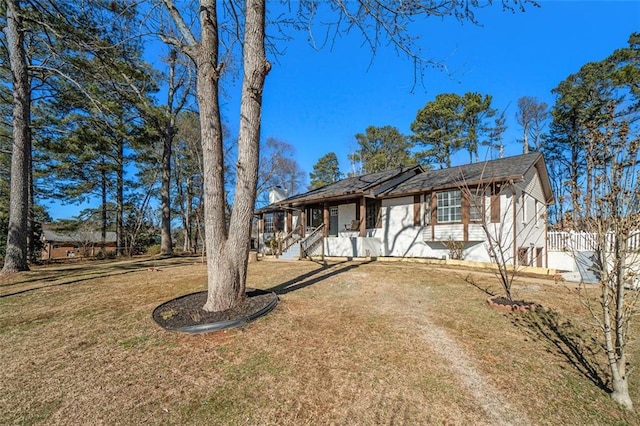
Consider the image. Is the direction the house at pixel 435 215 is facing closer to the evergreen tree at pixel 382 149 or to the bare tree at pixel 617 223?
the bare tree

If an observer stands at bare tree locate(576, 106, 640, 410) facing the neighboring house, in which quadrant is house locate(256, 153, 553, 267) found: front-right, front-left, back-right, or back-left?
front-right

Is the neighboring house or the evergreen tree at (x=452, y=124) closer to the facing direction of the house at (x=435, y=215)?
the neighboring house

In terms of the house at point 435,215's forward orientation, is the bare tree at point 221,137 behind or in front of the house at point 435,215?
in front

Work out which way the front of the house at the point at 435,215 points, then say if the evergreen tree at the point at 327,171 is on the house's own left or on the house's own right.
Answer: on the house's own right

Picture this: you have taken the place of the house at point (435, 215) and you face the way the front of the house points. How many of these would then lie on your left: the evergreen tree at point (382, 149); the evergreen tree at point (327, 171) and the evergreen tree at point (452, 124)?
0

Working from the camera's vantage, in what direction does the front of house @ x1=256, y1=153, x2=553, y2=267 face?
facing the viewer and to the left of the viewer

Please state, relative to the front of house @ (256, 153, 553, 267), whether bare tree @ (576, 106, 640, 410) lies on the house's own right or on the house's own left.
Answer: on the house's own left

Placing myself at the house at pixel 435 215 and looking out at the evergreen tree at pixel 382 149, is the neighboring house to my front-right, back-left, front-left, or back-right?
front-left

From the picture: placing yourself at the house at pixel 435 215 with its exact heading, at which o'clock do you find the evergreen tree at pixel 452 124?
The evergreen tree is roughly at 5 o'clock from the house.

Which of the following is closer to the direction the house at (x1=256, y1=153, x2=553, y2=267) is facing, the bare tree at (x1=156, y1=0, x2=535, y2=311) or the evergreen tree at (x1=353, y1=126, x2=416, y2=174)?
the bare tree

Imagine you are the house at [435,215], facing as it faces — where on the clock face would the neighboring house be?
The neighboring house is roughly at 2 o'clock from the house.

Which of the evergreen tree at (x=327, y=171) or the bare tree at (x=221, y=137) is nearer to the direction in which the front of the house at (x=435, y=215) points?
the bare tree

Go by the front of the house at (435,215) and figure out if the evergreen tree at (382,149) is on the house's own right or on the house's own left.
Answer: on the house's own right

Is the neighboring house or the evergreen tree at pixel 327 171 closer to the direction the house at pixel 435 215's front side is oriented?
the neighboring house
